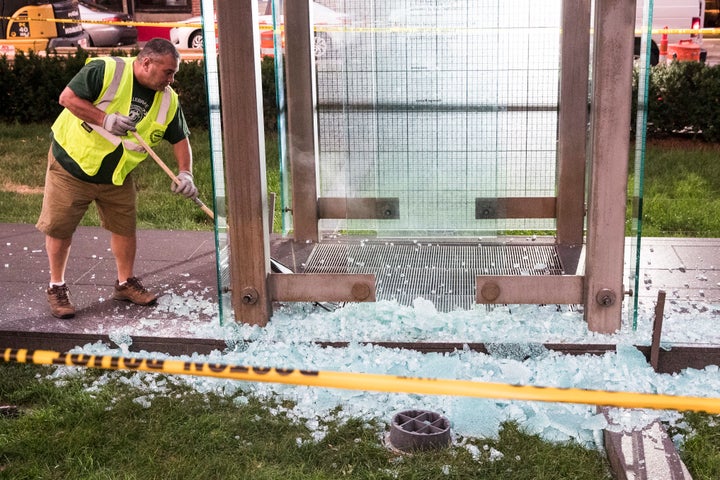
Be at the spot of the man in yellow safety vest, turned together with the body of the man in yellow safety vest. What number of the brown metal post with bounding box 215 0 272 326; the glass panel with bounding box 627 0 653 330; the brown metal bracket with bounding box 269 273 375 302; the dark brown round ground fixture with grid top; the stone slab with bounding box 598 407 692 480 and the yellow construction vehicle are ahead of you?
5

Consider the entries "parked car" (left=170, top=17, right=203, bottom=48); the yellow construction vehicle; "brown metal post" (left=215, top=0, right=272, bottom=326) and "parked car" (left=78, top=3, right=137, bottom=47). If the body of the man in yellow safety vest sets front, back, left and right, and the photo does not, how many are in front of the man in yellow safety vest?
1

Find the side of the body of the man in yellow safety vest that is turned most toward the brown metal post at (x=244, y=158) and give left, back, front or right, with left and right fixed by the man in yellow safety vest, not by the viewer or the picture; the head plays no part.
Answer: front

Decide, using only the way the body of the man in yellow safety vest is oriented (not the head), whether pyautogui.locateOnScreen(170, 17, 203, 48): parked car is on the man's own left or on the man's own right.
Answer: on the man's own left

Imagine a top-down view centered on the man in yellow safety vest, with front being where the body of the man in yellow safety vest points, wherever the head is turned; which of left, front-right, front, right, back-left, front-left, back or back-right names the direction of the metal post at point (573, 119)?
front-left

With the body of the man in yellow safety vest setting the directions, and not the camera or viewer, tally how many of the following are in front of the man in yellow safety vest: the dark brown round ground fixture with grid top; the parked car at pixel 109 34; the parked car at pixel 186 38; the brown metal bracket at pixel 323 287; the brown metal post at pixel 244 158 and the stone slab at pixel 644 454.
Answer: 4

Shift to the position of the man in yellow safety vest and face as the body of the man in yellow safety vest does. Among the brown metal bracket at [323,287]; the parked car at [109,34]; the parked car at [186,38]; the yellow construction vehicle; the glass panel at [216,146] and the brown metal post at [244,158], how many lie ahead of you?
3

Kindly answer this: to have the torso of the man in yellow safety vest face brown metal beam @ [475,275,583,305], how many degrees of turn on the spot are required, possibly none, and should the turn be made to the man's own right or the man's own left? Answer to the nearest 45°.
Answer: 0° — they already face it

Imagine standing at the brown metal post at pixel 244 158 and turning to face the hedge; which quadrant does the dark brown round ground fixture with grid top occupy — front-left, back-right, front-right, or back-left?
back-right

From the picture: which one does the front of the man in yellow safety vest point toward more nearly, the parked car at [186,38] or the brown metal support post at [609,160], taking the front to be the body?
the brown metal support post

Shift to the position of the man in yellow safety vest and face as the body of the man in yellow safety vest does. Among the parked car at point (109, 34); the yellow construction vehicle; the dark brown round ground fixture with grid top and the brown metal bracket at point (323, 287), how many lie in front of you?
2

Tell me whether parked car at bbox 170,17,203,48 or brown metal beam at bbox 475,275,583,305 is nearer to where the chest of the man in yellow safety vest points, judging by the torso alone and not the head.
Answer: the brown metal beam

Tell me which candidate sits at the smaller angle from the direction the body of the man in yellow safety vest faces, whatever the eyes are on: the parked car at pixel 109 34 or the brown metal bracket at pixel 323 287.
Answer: the brown metal bracket

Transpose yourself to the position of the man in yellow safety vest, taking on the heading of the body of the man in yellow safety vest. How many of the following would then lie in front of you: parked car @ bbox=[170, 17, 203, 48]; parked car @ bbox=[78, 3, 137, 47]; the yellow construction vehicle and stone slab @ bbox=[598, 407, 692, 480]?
1

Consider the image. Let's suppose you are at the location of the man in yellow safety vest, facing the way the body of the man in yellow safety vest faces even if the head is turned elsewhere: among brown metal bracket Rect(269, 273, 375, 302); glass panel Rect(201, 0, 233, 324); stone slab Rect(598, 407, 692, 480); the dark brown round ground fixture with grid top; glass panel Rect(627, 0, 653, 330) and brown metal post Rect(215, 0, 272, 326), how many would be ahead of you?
6

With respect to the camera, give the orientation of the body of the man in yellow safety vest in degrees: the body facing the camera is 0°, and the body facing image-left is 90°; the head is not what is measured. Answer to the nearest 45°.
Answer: approximately 315°

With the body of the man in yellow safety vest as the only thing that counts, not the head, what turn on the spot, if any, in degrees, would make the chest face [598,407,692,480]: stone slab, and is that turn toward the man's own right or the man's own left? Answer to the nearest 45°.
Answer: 0° — they already face it

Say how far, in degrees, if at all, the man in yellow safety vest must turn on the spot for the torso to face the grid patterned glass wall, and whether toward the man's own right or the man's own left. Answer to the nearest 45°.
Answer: approximately 45° to the man's own left

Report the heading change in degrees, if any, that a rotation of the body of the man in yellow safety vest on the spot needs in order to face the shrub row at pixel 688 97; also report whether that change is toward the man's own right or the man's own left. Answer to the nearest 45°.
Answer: approximately 90° to the man's own left

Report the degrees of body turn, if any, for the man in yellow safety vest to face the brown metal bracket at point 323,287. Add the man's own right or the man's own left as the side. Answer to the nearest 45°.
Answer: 0° — they already face it

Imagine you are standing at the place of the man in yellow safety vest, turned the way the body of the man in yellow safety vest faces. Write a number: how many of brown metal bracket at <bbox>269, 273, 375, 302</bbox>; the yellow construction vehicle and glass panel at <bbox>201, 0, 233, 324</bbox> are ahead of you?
2
